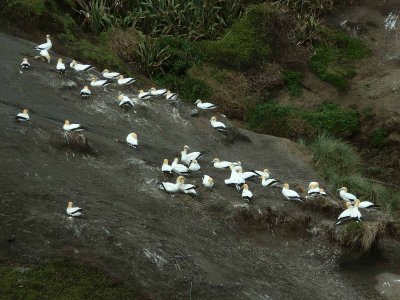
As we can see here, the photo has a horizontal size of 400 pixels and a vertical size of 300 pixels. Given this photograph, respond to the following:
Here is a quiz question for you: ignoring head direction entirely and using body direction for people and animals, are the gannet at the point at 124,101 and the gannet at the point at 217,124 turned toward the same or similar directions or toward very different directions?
same or similar directions

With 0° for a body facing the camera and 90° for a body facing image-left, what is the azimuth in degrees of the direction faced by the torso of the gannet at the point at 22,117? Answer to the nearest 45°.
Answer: approximately 270°

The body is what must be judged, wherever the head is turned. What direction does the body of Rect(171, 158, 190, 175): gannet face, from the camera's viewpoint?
to the viewer's left

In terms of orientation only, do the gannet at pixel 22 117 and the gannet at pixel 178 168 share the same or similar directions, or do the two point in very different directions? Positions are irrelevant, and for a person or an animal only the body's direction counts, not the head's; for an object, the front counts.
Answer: very different directions

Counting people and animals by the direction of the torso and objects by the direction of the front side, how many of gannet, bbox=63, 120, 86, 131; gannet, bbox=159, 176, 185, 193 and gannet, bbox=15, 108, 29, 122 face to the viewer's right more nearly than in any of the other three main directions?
2
